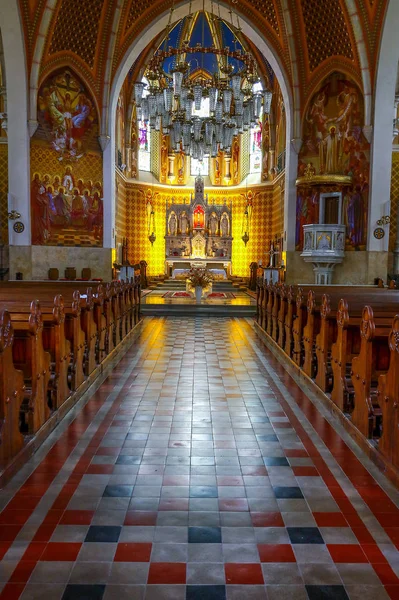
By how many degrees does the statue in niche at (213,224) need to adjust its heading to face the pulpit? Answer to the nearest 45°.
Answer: approximately 45° to its left

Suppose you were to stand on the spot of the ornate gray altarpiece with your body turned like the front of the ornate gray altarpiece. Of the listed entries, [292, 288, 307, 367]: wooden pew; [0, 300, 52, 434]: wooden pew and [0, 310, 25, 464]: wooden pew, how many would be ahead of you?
3

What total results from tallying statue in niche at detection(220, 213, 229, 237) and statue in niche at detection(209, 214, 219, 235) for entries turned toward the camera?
2

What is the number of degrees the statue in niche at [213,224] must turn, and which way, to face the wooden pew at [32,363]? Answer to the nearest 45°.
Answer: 0° — it already faces it

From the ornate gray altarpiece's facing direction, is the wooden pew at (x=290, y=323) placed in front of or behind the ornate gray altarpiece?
in front

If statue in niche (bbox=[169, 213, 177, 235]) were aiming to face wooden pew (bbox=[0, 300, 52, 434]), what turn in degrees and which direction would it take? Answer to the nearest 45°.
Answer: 0° — it already faces it

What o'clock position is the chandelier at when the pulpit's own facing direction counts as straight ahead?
The chandelier is roughly at 1 o'clock from the pulpit.

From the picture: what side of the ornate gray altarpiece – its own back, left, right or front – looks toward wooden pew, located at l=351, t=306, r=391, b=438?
front

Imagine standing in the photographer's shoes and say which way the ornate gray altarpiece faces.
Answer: facing the viewer

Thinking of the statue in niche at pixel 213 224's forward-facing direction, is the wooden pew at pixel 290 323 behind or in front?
in front

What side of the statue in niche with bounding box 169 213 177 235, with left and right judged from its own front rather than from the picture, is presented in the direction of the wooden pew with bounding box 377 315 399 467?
front

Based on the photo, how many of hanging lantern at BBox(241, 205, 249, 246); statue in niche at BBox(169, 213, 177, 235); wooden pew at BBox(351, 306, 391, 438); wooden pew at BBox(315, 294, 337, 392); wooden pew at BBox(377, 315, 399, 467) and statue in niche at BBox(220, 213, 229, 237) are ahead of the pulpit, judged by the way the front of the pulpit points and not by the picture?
3

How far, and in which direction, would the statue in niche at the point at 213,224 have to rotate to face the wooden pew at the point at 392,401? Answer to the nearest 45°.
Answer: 0° — it already faces it

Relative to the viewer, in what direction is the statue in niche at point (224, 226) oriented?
toward the camera
